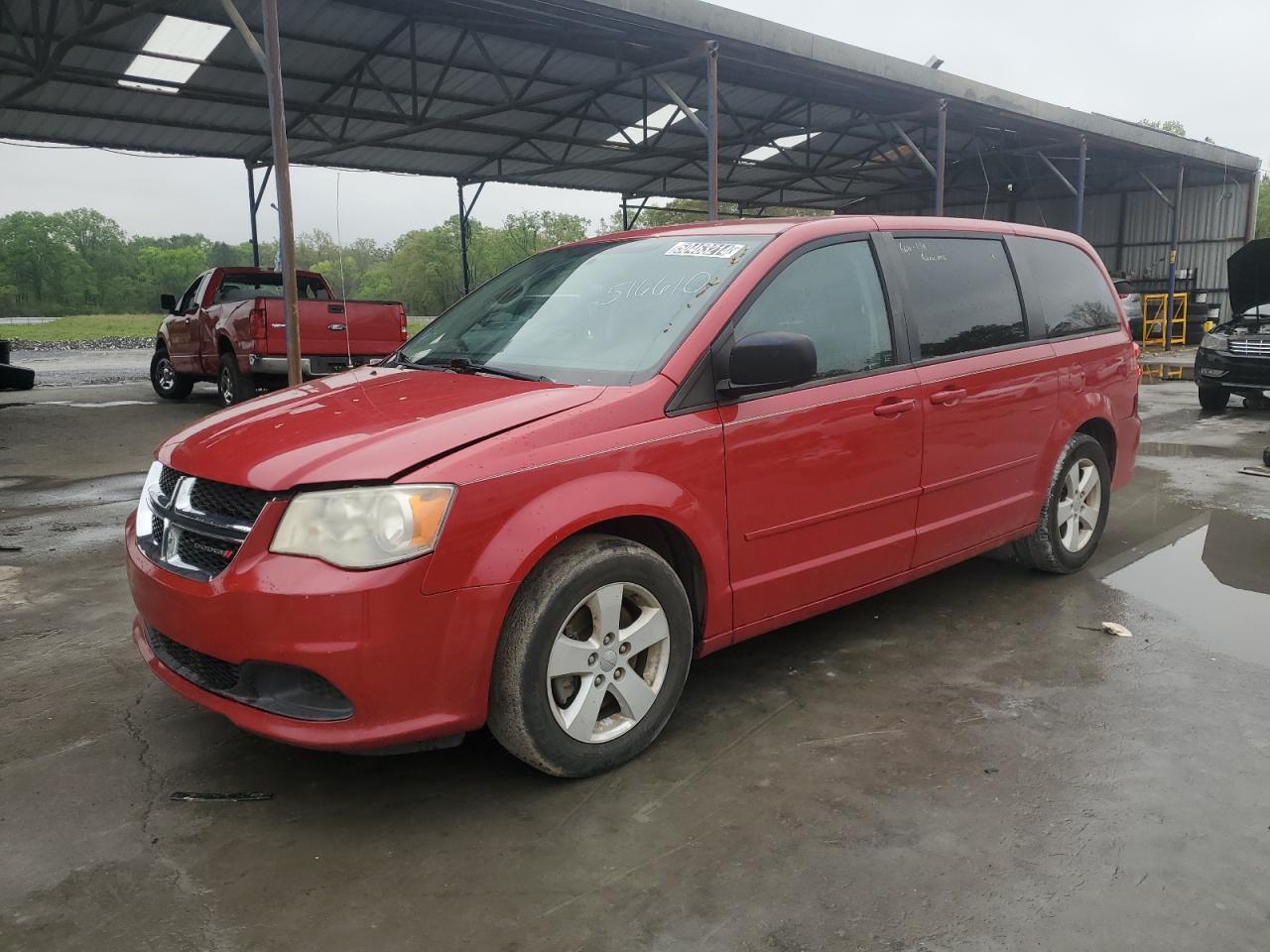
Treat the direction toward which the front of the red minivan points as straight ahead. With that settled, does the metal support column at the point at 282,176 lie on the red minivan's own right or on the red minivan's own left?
on the red minivan's own right

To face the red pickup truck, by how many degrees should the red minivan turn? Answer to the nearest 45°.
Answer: approximately 90° to its right

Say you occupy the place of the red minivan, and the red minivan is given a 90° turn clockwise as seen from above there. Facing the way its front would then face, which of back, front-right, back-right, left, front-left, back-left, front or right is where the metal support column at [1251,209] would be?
right

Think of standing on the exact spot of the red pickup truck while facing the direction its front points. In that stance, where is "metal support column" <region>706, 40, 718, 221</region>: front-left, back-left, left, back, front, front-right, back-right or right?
back-right

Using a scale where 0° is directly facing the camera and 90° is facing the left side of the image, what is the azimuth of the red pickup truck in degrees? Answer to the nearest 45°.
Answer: approximately 135°

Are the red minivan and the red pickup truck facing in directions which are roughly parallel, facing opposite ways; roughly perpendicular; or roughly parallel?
roughly perpendicular
